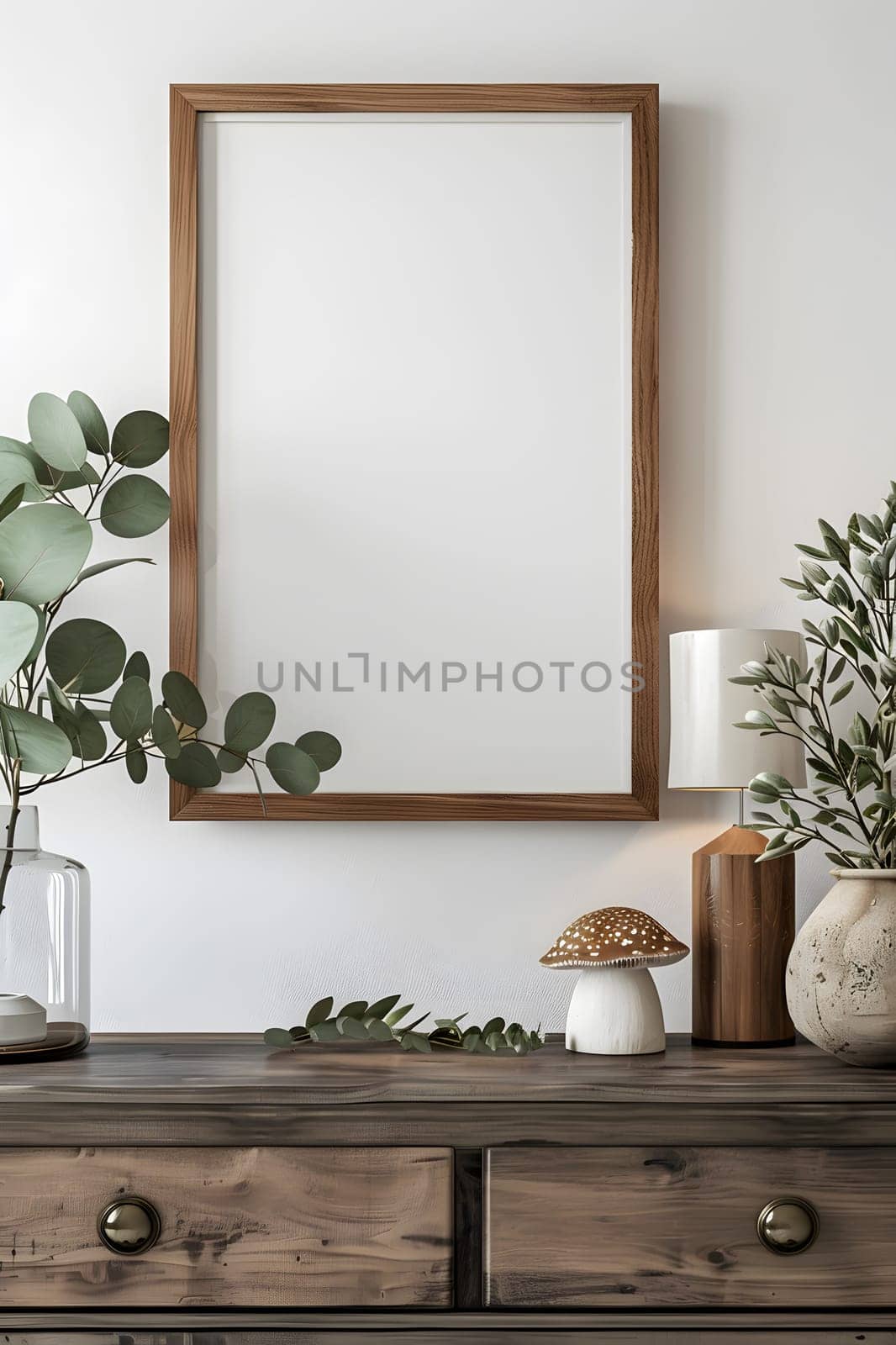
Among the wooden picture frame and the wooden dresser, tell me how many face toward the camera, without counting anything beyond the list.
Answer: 2

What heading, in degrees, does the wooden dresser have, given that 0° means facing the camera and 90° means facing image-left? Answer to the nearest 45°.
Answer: approximately 0°

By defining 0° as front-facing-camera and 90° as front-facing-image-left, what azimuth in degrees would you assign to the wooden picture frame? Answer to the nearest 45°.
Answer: approximately 0°
